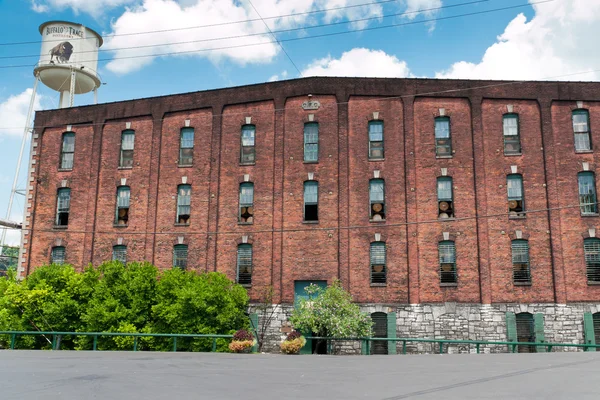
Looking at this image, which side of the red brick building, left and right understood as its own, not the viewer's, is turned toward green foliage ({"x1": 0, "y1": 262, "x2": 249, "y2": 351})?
right

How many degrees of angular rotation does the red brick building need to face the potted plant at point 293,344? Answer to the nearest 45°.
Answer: approximately 45° to its right

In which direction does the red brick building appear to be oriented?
toward the camera

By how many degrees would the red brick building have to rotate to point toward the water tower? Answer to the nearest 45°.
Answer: approximately 90° to its right
